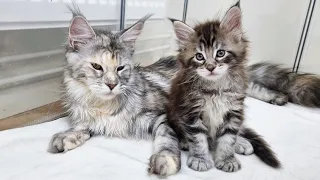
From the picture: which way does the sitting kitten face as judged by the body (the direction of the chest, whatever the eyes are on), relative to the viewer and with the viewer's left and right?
facing the viewer

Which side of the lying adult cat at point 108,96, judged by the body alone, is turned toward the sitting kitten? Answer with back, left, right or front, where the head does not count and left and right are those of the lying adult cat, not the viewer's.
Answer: left

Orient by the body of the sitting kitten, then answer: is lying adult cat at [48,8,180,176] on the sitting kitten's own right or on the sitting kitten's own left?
on the sitting kitten's own right

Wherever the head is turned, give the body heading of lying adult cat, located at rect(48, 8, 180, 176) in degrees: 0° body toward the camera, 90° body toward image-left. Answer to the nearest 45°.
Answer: approximately 45°

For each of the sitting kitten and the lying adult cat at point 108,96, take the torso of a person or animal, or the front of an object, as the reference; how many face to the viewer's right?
0
